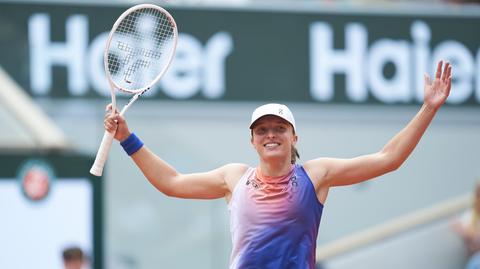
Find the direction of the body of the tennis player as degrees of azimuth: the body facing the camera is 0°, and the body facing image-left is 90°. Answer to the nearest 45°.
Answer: approximately 0°
